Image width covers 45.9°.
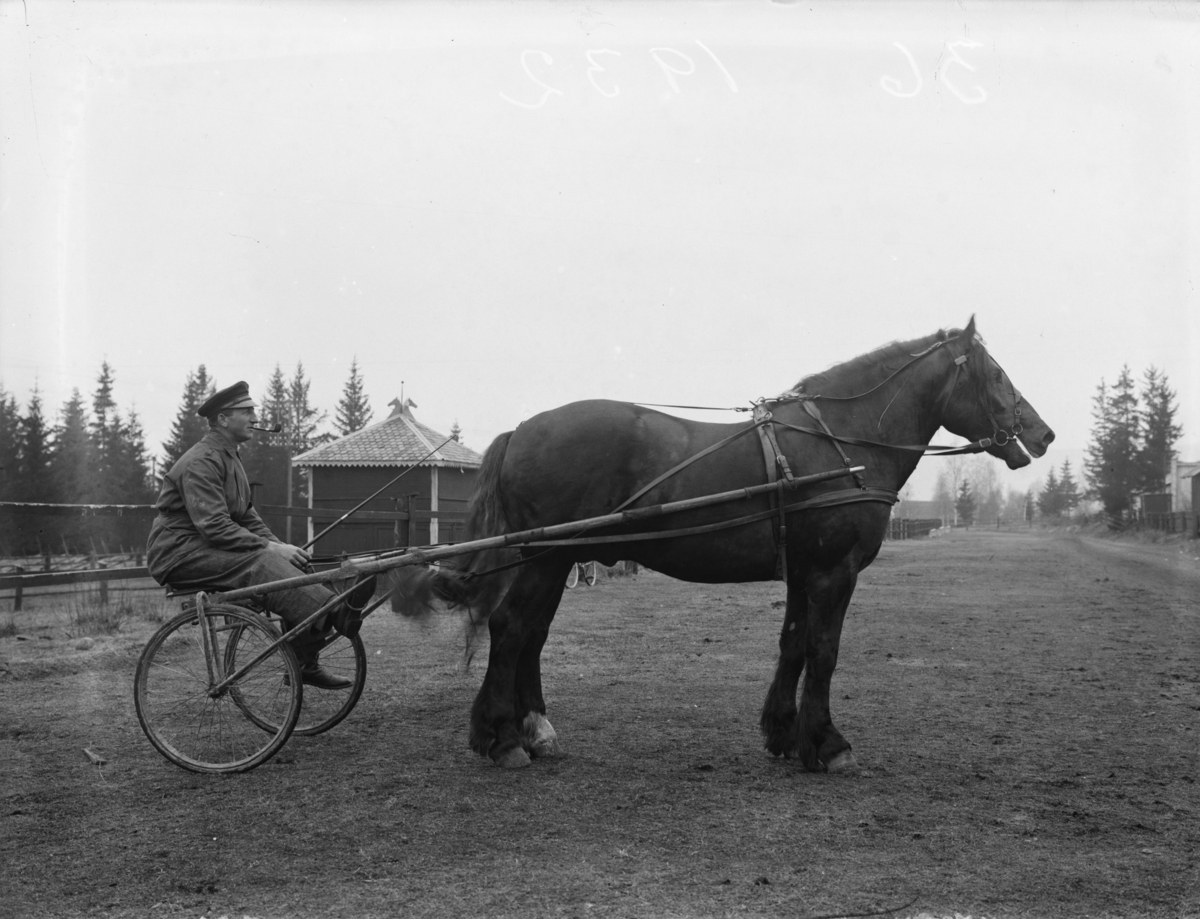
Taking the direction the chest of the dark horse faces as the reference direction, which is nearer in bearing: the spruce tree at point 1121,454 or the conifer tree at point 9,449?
the spruce tree

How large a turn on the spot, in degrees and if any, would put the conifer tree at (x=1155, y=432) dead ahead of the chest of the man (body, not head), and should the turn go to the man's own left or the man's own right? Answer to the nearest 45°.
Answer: approximately 45° to the man's own left

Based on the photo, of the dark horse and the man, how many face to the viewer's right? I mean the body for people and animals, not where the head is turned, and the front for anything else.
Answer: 2

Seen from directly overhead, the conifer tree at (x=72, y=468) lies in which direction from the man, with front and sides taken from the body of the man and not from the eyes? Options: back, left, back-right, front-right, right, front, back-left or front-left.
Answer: left

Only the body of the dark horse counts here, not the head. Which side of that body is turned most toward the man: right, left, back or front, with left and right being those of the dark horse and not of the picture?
back

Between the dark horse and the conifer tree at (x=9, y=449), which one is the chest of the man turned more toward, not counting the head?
the dark horse

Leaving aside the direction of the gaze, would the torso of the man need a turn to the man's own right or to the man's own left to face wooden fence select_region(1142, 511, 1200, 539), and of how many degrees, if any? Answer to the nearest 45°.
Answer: approximately 45° to the man's own left

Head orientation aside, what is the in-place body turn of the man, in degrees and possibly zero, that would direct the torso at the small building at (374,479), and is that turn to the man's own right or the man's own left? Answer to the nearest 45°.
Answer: approximately 90° to the man's own left

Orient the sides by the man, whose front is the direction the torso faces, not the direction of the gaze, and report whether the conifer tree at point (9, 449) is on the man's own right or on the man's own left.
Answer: on the man's own left

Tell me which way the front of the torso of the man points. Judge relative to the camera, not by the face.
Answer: to the viewer's right

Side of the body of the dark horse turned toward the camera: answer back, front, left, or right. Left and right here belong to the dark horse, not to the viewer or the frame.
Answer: right

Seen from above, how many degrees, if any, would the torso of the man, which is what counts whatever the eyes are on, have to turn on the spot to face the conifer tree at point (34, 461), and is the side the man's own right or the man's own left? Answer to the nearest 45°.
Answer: approximately 90° to the man's own left

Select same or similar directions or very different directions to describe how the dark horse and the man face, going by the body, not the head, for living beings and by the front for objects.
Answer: same or similar directions

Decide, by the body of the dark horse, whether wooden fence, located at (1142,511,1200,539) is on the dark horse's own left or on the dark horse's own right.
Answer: on the dark horse's own left

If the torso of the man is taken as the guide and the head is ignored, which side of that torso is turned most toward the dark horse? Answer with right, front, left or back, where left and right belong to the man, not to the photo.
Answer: front

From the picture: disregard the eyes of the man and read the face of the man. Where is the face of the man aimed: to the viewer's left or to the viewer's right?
to the viewer's right

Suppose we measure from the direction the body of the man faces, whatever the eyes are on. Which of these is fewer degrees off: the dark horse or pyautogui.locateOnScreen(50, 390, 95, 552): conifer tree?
the dark horse
